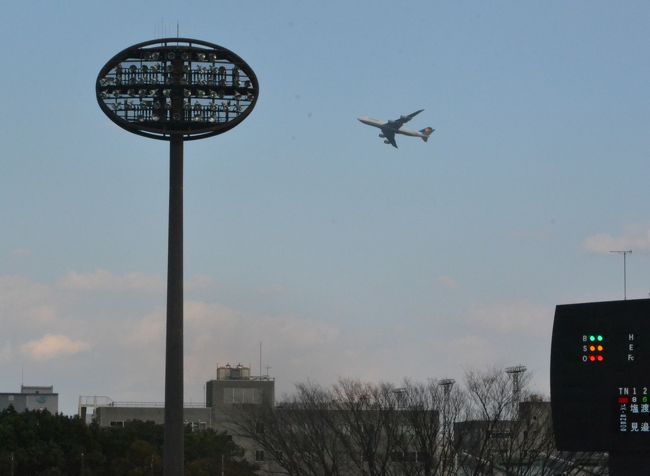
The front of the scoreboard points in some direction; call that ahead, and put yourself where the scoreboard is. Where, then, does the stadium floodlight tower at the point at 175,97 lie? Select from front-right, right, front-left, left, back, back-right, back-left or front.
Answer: back-right

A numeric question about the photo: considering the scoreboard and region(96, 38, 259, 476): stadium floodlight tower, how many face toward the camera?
2

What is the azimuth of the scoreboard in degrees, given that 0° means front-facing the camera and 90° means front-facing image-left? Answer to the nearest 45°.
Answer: approximately 0°

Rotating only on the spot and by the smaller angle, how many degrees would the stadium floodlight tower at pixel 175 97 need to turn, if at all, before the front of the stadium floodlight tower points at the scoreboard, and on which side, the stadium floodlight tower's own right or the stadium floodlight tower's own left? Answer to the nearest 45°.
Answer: approximately 45° to the stadium floodlight tower's own left

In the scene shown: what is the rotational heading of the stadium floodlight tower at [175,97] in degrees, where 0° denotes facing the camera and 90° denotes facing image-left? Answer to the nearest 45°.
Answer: approximately 0°
